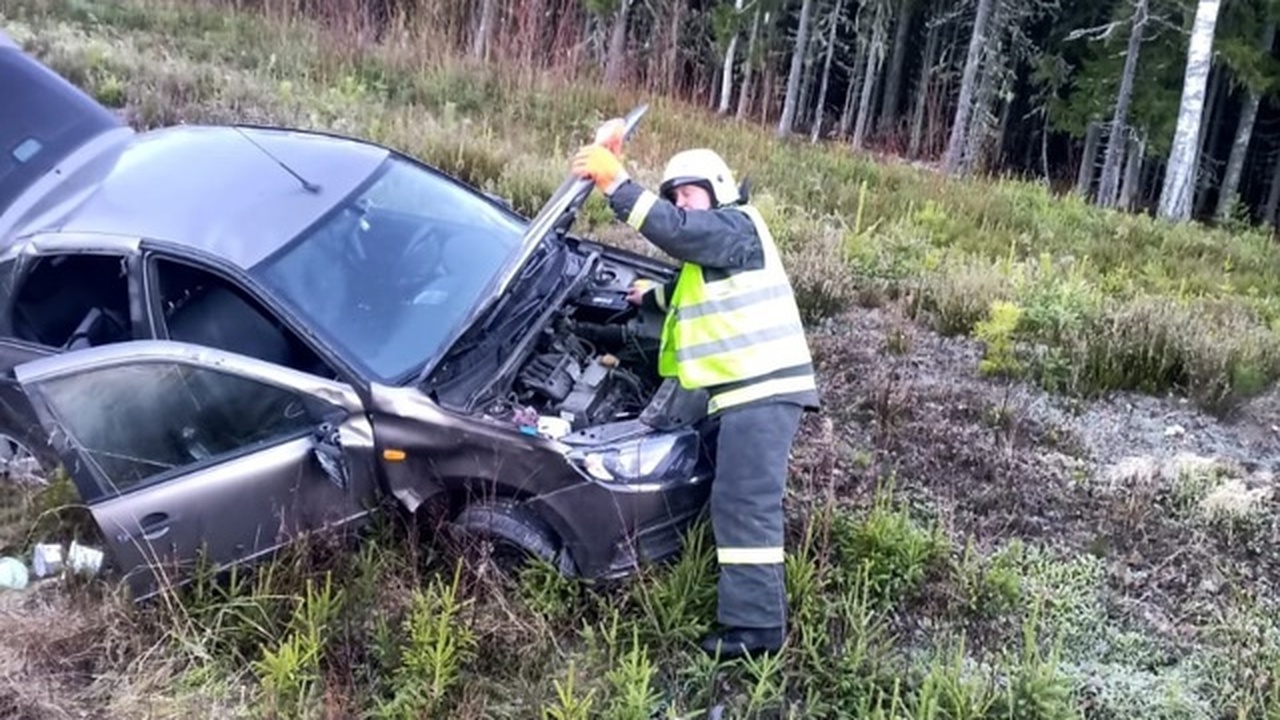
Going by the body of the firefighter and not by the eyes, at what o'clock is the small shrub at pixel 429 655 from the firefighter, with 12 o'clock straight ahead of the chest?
The small shrub is roughly at 11 o'clock from the firefighter.

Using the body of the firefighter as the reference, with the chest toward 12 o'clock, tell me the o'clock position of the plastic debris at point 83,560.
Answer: The plastic debris is roughly at 12 o'clock from the firefighter.

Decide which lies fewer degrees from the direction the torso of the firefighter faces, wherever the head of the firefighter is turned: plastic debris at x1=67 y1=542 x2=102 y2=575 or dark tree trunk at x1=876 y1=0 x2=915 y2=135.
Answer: the plastic debris

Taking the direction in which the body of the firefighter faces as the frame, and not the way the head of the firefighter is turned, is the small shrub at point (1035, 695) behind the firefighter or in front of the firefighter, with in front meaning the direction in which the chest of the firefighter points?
behind

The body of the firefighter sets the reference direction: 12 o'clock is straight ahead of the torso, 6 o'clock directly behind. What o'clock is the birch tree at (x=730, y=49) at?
The birch tree is roughly at 3 o'clock from the firefighter.

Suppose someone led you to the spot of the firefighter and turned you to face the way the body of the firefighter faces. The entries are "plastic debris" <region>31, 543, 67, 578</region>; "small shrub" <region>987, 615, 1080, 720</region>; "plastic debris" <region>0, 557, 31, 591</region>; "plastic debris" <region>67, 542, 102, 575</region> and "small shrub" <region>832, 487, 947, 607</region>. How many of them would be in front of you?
3

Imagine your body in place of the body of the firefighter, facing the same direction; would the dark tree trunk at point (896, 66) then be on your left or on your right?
on your right

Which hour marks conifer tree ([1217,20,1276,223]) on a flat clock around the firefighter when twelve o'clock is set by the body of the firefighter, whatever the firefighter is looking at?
The conifer tree is roughly at 4 o'clock from the firefighter.

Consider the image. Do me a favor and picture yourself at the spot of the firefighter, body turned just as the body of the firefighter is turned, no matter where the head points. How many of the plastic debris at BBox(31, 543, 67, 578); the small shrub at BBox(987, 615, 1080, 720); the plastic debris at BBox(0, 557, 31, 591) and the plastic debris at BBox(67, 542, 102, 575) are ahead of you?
3

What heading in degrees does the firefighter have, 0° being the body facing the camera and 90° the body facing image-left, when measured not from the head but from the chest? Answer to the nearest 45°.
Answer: approximately 90°

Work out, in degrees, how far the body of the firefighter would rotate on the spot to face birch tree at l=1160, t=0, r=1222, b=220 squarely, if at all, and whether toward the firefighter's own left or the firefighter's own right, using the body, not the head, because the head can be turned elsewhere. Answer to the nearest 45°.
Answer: approximately 135° to the firefighter's own right

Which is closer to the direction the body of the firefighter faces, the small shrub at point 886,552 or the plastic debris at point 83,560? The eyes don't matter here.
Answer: the plastic debris
